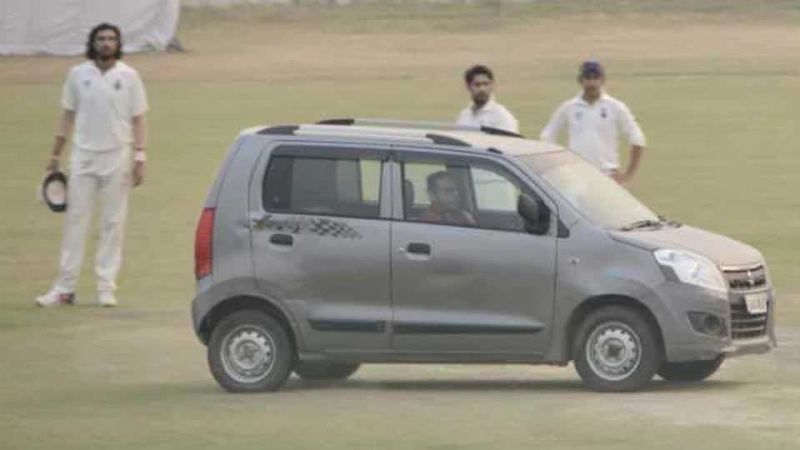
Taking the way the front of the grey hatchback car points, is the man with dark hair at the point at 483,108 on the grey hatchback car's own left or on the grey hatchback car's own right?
on the grey hatchback car's own left

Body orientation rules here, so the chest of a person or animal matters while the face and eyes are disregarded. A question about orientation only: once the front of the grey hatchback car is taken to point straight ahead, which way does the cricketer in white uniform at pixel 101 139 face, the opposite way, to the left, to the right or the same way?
to the right

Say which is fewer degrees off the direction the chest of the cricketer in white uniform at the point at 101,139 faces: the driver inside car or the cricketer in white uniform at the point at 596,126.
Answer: the driver inside car

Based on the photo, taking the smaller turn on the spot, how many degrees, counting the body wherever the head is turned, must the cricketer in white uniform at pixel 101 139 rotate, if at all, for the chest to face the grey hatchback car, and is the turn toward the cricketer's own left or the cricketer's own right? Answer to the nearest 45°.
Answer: approximately 45° to the cricketer's own left

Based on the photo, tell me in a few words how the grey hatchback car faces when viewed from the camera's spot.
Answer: facing to the right of the viewer

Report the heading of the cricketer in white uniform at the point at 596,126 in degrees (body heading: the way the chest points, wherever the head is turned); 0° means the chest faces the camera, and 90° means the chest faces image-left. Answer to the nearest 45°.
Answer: approximately 0°

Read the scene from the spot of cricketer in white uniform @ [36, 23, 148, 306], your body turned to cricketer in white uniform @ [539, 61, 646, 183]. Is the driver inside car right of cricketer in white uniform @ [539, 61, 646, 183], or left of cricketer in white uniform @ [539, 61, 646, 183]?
right

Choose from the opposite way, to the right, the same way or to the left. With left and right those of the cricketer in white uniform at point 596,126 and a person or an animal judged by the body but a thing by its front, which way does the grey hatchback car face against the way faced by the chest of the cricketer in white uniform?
to the left
